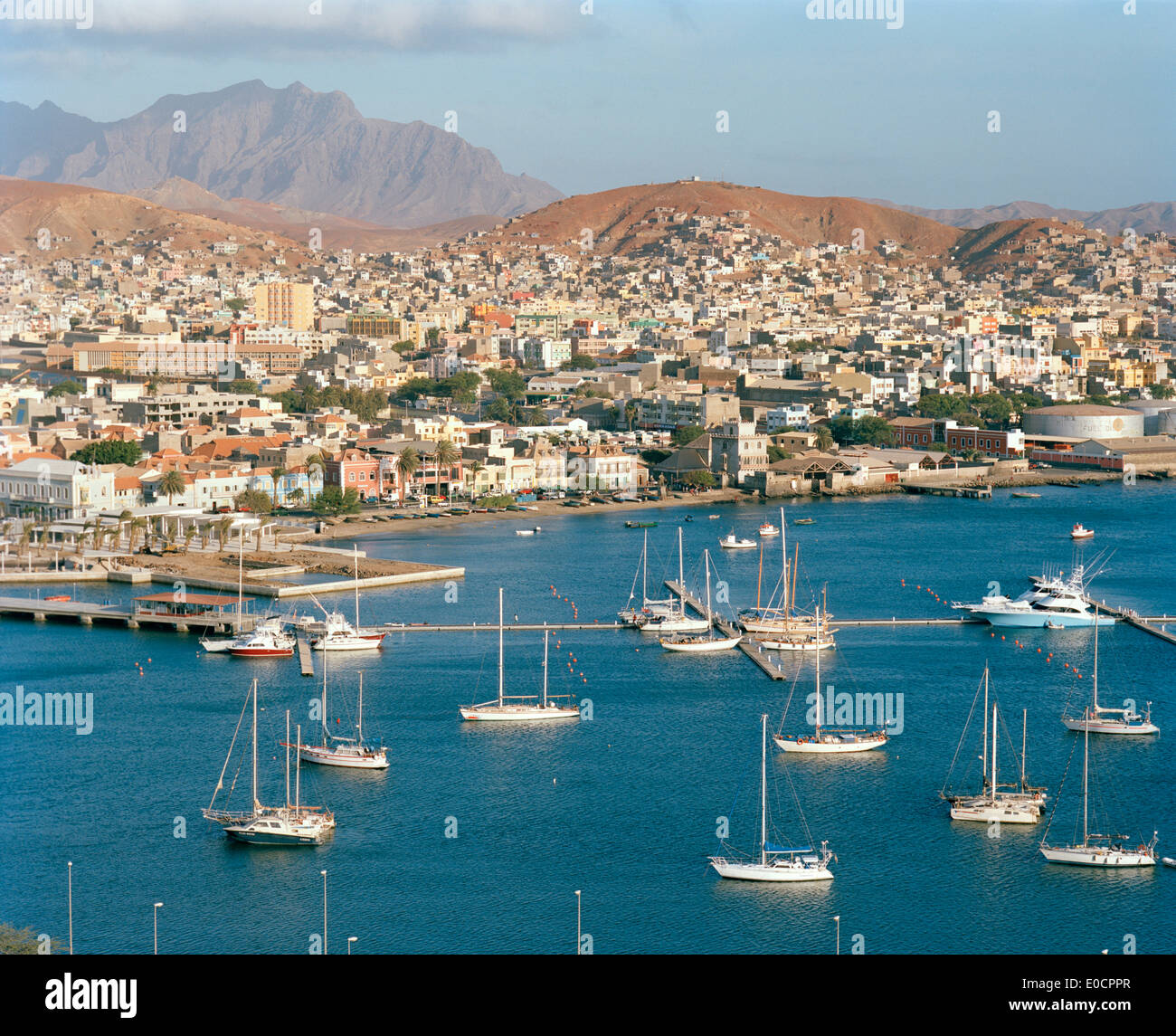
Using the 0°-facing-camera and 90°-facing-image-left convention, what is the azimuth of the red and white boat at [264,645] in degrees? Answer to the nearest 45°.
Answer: approximately 90°

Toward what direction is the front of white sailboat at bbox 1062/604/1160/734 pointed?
to the viewer's left

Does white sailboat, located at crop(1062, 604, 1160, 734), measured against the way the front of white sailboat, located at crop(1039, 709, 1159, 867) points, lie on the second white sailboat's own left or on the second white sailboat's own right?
on the second white sailboat's own right

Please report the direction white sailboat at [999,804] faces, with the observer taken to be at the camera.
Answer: facing to the left of the viewer

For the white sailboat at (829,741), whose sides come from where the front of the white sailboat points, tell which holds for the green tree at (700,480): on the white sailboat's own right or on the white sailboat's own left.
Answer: on the white sailboat's own right

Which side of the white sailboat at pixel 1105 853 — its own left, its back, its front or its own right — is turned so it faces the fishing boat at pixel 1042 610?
right

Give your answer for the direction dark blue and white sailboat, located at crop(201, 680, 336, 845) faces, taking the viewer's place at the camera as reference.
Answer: facing to the left of the viewer
